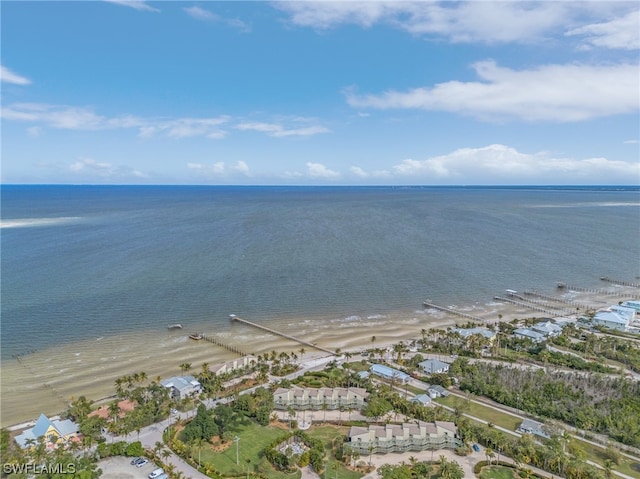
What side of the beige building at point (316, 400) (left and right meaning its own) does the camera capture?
front

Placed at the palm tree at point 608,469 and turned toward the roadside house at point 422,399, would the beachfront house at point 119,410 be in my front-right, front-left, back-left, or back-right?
front-left

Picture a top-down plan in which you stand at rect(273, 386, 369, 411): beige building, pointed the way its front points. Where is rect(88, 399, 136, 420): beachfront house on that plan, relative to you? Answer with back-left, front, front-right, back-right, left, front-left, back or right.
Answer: right

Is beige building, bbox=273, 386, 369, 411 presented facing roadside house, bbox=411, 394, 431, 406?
no

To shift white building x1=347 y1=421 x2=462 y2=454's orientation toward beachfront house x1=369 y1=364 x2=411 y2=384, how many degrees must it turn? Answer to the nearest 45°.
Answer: approximately 180°

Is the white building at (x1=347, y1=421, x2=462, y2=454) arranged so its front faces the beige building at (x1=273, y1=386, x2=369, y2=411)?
no

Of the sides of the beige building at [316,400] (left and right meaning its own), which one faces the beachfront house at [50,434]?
right

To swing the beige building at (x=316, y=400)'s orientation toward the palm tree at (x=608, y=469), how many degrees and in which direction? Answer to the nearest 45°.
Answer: approximately 45° to its left

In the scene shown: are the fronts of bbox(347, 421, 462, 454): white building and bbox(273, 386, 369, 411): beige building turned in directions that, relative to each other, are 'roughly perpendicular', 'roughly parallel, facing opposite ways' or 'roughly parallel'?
roughly parallel

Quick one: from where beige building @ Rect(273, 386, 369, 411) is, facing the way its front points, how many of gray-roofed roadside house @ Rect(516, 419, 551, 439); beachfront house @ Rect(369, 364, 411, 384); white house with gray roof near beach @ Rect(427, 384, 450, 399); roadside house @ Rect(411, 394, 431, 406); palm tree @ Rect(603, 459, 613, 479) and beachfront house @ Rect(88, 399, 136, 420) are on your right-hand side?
1

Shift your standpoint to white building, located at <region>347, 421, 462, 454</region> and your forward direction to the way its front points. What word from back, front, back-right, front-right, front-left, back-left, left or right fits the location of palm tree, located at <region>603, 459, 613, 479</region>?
left

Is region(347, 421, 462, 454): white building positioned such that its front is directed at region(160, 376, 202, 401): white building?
no

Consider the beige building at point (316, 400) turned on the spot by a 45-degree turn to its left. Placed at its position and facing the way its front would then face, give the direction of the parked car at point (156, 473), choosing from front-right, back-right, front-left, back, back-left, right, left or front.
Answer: right

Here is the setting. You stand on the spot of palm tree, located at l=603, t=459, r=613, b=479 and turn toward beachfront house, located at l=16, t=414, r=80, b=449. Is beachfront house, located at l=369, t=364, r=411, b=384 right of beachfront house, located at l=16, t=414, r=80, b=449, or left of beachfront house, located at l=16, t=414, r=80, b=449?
right

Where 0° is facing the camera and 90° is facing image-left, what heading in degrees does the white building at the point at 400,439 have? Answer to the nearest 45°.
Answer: approximately 0°
